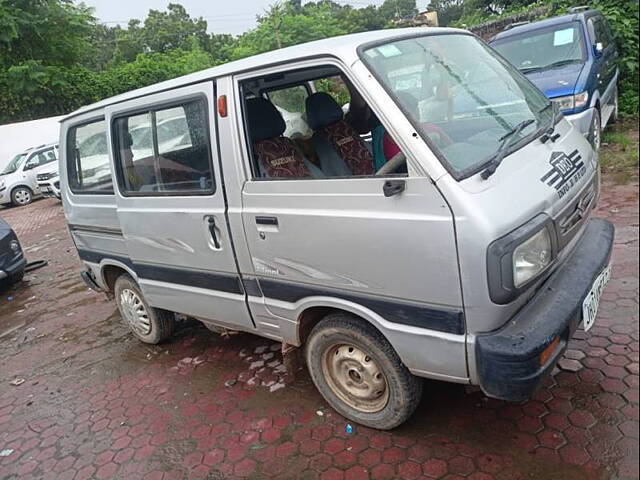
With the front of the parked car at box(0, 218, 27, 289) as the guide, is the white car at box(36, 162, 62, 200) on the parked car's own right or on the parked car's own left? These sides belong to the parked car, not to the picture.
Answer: on the parked car's own left

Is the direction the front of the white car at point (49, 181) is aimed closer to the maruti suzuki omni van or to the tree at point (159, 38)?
the maruti suzuki omni van

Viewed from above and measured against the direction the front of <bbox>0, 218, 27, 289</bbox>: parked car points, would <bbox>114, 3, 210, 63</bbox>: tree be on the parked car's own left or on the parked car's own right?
on the parked car's own left

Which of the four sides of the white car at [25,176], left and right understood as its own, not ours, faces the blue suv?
left

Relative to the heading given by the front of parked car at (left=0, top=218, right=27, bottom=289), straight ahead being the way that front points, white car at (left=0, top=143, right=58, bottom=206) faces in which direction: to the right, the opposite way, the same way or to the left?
to the right

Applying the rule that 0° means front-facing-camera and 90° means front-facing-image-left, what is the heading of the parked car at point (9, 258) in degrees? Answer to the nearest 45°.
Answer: approximately 315°

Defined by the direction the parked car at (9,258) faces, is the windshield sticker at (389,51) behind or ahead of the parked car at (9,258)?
ahead

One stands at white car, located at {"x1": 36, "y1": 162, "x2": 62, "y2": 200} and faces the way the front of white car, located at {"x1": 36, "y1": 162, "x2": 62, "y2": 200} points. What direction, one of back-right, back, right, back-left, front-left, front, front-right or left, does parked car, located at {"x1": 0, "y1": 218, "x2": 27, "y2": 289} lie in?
front-left

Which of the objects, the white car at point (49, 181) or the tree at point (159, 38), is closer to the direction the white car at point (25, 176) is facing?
the white car

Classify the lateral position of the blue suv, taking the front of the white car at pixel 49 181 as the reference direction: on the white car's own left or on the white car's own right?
on the white car's own left

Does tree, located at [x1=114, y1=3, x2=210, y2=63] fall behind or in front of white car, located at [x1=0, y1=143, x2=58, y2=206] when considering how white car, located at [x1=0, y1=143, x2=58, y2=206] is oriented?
behind

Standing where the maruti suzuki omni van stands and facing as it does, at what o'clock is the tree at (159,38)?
The tree is roughly at 7 o'clock from the maruti suzuki omni van.

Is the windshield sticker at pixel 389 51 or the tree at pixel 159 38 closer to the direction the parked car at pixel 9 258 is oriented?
the windshield sticker

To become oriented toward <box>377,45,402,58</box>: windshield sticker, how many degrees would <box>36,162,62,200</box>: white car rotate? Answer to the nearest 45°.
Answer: approximately 45° to its left

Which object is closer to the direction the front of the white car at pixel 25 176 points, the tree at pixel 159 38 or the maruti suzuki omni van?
the maruti suzuki omni van

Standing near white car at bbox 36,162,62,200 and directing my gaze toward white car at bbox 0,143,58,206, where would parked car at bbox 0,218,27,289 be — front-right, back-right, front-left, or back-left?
back-left
